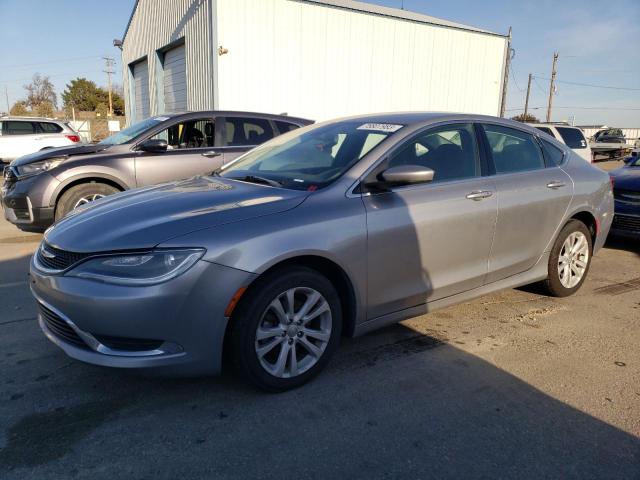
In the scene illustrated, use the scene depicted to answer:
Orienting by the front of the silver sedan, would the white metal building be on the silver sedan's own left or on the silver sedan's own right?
on the silver sedan's own right

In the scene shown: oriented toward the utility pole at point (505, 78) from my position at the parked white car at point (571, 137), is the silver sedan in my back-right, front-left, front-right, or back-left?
back-left

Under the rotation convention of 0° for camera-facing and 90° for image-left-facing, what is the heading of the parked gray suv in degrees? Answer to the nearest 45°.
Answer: approximately 45°

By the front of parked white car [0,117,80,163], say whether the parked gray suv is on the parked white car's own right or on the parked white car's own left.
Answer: on the parked white car's own left

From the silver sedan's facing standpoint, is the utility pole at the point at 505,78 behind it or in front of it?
behind

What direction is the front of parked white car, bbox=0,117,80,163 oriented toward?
to the viewer's left

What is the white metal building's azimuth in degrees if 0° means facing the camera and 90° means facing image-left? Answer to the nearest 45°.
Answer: approximately 45°
